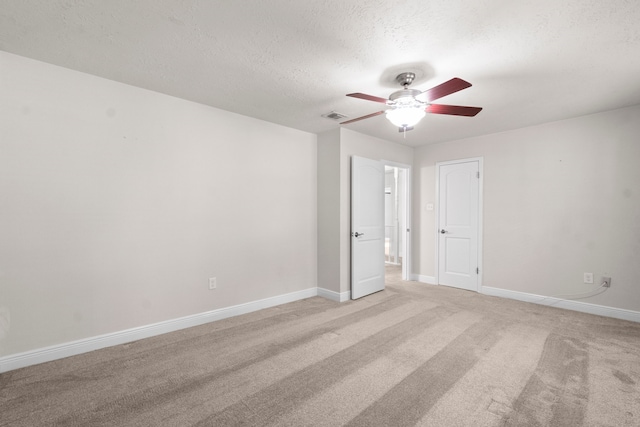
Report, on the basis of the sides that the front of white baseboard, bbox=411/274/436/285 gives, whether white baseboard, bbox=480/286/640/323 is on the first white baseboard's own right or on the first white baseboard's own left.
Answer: on the first white baseboard's own left

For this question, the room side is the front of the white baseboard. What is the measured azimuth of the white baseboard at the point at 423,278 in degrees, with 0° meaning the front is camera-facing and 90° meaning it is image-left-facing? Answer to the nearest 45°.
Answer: approximately 45°

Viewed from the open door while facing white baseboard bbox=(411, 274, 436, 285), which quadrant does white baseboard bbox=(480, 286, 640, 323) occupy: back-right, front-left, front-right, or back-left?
front-right

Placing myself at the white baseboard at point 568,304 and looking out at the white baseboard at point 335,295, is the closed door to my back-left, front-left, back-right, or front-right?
front-right

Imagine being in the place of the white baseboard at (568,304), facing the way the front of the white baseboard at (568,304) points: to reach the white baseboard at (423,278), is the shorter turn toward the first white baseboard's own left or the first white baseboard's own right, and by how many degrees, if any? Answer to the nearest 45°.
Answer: approximately 45° to the first white baseboard's own right

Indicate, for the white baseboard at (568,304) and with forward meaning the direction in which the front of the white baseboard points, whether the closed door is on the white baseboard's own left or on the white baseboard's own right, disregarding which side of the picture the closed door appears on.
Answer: on the white baseboard's own right

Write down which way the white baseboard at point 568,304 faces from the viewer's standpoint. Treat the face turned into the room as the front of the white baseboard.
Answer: facing the viewer and to the left of the viewer

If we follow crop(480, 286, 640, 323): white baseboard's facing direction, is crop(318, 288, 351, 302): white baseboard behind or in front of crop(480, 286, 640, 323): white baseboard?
in front

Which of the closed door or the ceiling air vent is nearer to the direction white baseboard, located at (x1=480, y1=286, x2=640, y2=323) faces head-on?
the ceiling air vent

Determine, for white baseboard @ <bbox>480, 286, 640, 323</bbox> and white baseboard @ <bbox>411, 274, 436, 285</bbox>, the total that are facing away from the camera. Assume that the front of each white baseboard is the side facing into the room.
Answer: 0

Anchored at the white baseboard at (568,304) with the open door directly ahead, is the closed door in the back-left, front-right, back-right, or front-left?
front-right
